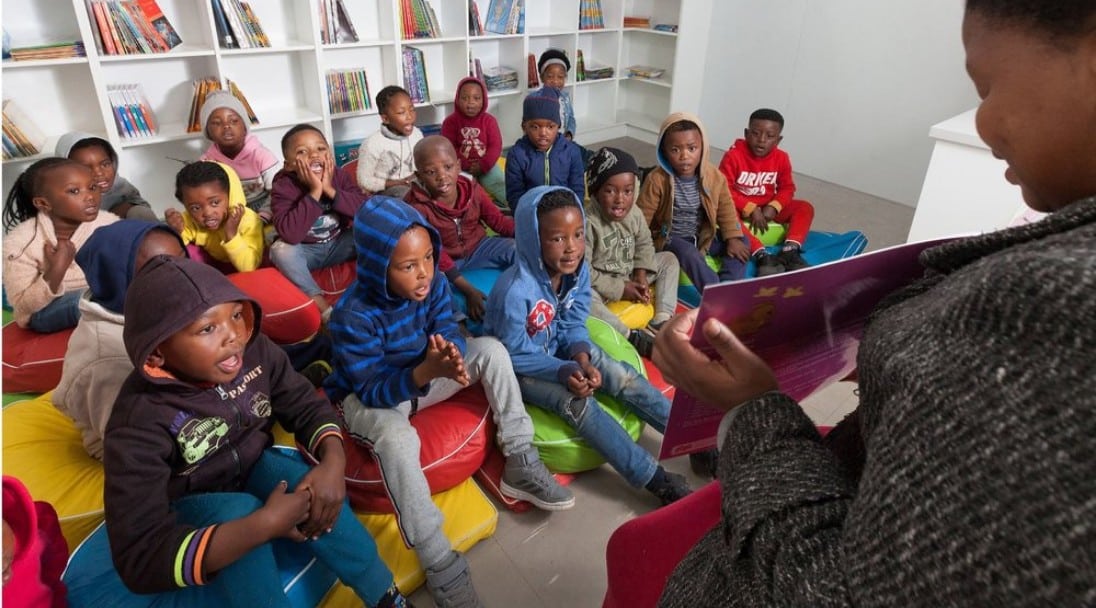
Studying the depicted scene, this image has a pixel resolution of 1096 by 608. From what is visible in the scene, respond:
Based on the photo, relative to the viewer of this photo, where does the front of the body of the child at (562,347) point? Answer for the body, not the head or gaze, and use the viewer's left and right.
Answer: facing the viewer and to the right of the viewer

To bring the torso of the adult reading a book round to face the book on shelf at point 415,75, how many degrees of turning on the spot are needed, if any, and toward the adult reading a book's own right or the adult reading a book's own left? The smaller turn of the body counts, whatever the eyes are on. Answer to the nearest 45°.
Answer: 0° — they already face it

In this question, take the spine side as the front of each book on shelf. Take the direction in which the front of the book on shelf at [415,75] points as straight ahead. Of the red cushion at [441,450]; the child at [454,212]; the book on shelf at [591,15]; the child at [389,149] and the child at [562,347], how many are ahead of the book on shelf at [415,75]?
4

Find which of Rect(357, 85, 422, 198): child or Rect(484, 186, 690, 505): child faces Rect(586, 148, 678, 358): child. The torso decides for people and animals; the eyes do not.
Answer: Rect(357, 85, 422, 198): child

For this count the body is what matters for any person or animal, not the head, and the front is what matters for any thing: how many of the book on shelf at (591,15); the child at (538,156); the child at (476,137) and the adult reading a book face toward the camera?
3

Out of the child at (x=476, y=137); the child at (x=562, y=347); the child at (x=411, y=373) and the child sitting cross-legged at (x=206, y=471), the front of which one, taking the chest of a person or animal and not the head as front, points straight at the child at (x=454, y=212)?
the child at (x=476, y=137)

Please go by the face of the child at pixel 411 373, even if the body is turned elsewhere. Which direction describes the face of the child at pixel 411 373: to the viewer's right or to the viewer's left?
to the viewer's right

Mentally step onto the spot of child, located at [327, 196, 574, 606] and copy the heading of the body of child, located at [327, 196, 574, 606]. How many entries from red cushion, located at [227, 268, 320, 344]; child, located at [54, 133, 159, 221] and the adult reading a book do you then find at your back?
2

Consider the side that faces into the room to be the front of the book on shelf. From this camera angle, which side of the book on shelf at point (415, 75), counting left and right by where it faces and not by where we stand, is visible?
front

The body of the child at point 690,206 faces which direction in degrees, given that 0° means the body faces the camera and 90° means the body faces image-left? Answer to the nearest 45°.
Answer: approximately 0°
